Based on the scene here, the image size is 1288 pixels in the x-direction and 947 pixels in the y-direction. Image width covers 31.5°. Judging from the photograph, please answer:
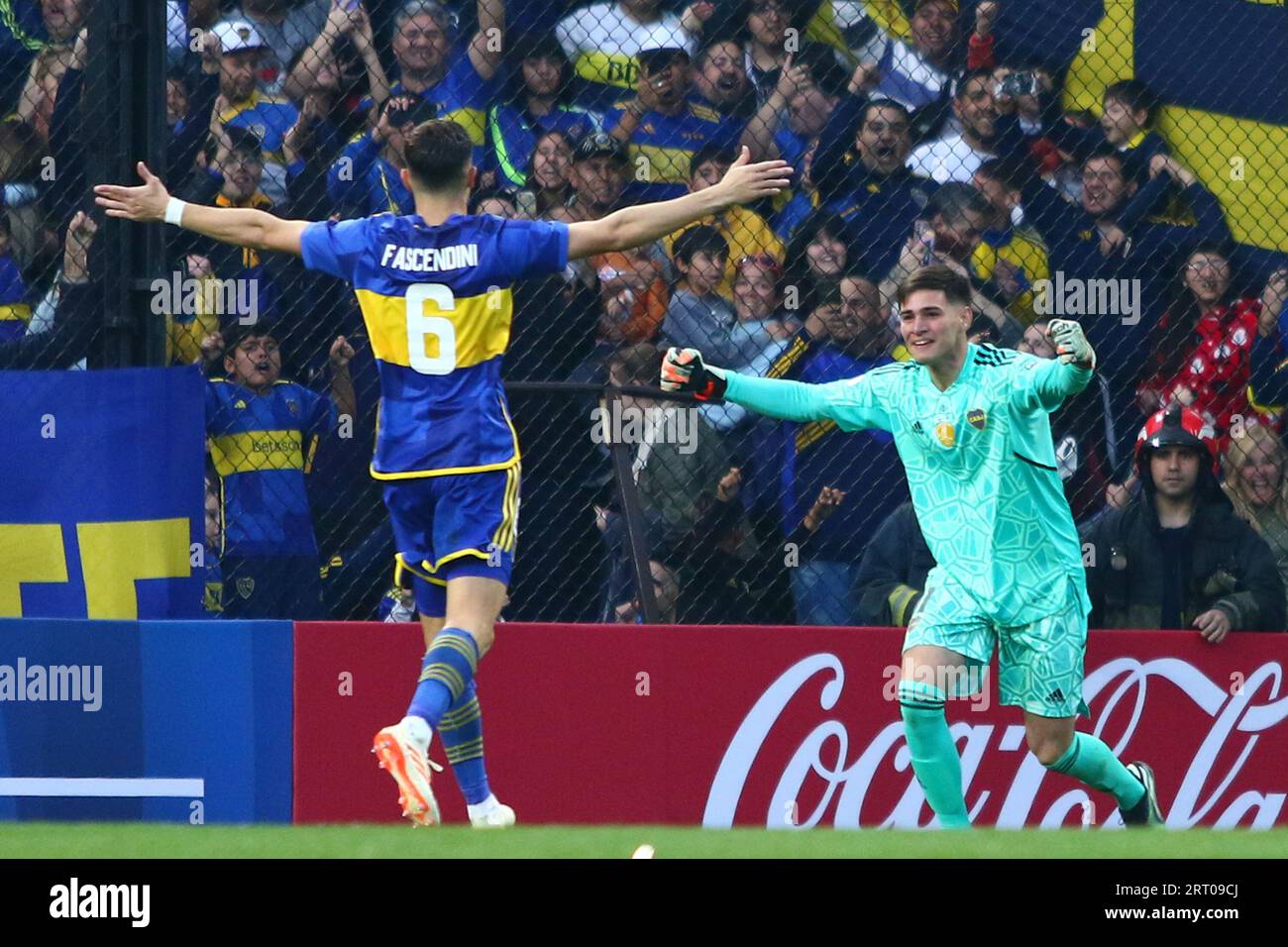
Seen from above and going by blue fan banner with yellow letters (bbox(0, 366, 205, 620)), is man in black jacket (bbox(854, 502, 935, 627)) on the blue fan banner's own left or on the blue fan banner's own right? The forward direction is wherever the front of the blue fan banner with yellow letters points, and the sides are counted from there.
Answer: on the blue fan banner's own left

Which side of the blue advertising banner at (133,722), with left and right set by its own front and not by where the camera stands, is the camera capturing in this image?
front

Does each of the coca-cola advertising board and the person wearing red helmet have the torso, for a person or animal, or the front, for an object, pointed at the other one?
no

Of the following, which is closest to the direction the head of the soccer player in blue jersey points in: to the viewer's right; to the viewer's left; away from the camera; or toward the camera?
away from the camera

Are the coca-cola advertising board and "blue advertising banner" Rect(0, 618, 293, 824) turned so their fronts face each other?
no

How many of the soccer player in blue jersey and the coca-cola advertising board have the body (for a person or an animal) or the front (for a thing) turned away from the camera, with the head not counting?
1

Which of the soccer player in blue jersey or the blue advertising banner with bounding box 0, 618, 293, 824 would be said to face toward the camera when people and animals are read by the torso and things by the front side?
the blue advertising banner

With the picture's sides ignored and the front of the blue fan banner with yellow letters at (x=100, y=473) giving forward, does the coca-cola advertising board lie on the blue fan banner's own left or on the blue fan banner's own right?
on the blue fan banner's own left

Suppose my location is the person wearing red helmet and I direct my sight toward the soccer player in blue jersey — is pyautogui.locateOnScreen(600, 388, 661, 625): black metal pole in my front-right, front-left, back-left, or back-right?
front-right

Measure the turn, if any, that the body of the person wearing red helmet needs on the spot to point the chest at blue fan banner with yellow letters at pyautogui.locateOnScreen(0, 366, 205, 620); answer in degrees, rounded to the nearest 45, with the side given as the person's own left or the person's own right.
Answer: approximately 90° to the person's own right

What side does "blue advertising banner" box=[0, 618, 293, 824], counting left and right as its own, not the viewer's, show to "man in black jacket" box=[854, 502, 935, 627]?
left

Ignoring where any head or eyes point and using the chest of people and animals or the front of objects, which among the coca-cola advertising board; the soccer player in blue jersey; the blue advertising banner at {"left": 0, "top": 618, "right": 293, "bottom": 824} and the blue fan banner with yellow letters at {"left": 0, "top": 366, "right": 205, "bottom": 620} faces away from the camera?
the soccer player in blue jersey

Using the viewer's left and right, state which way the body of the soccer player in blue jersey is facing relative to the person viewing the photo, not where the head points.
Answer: facing away from the viewer

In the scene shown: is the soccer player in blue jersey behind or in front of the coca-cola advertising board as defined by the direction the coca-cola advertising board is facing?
in front

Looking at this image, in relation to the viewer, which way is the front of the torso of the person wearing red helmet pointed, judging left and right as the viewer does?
facing the viewer

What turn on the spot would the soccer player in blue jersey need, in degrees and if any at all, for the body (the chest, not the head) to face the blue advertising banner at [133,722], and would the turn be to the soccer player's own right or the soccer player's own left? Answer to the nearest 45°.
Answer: approximately 45° to the soccer player's own left

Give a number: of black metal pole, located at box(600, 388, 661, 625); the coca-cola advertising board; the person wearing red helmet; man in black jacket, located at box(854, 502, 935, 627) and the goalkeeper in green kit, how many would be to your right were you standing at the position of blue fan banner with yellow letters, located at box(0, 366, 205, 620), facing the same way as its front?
0

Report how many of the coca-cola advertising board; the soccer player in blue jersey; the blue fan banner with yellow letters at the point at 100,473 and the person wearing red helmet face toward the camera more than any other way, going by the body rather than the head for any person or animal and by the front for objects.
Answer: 3

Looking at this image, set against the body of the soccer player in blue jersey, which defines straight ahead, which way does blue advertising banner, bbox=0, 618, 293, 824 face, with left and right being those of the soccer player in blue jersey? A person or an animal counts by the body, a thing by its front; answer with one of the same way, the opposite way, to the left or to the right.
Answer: the opposite way

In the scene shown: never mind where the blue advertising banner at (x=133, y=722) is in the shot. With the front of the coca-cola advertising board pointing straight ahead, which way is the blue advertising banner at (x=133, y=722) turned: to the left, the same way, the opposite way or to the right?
the same way
